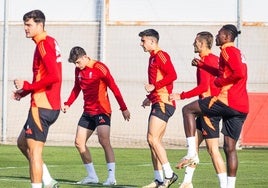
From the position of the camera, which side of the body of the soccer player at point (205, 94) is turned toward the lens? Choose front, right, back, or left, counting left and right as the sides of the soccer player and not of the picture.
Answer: left

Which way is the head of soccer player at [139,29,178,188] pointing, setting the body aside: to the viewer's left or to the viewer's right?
to the viewer's left

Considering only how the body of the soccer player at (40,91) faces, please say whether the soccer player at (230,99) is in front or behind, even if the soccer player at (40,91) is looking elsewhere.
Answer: behind

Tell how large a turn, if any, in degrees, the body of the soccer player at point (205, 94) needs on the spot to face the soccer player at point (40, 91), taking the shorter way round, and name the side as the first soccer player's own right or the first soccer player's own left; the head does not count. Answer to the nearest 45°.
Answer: approximately 45° to the first soccer player's own left

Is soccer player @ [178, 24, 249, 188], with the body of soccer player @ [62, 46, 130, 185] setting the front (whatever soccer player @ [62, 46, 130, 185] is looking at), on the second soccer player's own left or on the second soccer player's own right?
on the second soccer player's own left

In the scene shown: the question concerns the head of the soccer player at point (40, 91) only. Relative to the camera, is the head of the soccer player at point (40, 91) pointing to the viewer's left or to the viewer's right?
to the viewer's left

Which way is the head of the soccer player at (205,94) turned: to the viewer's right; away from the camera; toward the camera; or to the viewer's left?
to the viewer's left

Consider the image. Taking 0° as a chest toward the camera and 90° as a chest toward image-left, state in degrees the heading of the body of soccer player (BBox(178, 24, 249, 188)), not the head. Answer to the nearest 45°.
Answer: approximately 90°
